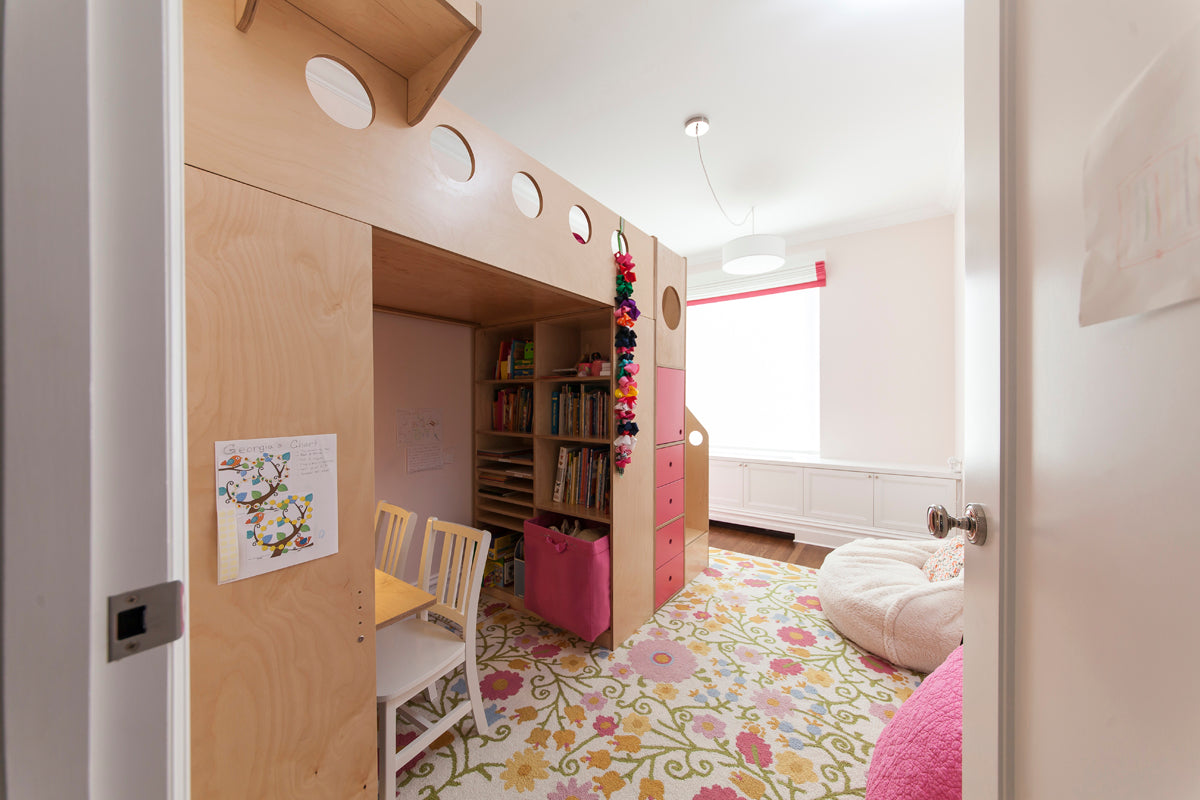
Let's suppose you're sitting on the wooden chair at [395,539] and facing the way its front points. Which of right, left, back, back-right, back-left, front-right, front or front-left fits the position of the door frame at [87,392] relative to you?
front-left

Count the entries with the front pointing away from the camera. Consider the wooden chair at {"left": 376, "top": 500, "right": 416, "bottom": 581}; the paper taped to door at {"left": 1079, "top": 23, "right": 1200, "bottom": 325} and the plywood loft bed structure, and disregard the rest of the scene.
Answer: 0

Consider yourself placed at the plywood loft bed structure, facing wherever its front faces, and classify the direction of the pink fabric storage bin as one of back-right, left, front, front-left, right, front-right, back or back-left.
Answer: left

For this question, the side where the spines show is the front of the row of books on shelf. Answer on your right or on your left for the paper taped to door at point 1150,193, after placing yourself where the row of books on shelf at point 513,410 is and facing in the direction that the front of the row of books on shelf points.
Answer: on your left

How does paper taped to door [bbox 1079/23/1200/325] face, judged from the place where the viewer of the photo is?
facing the viewer and to the left of the viewer

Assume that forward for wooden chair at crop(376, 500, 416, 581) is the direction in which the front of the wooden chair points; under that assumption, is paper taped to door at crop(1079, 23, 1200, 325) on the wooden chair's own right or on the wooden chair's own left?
on the wooden chair's own left

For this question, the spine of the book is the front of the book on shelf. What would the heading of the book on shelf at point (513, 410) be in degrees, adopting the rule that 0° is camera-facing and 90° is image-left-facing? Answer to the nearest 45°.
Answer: approximately 45°
